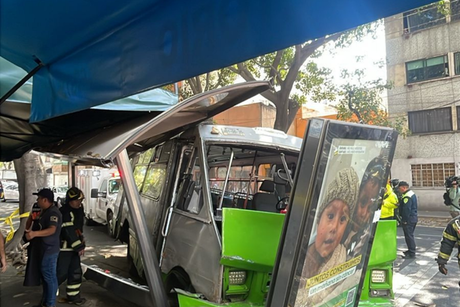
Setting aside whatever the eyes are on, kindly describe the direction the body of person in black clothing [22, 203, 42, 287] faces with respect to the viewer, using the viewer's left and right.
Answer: facing to the right of the viewer

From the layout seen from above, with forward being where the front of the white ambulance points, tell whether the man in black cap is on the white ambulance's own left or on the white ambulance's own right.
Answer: on the white ambulance's own right

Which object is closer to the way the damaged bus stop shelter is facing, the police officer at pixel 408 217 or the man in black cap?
the police officer

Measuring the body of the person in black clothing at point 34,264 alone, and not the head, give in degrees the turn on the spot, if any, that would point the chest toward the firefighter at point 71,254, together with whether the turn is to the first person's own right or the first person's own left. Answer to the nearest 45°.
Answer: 0° — they already face them

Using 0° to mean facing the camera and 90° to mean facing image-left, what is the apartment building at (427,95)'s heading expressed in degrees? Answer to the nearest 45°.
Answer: approximately 45°
